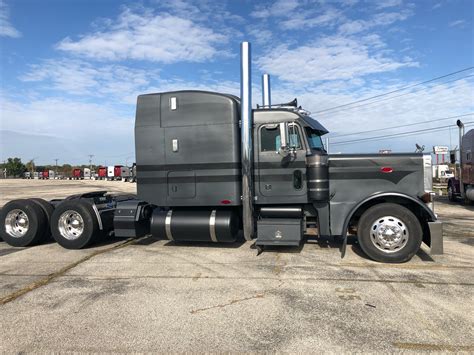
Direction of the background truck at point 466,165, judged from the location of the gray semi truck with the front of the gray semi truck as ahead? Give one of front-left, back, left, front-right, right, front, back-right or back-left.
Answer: front-left

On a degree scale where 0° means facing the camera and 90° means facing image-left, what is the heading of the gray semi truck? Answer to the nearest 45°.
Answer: approximately 270°
